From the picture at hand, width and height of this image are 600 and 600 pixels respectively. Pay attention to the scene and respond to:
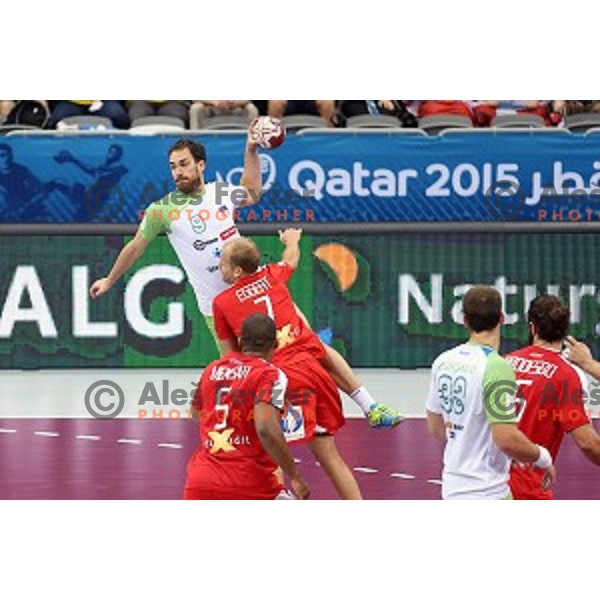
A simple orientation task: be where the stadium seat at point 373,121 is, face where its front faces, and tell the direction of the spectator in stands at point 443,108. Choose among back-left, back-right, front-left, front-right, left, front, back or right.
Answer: back-left

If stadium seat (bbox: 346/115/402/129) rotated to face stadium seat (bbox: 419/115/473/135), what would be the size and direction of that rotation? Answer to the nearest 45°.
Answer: approximately 90° to its left

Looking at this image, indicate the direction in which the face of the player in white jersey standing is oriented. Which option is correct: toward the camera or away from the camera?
away from the camera

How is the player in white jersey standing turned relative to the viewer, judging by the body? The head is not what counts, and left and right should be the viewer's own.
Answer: facing away from the viewer and to the right of the viewer

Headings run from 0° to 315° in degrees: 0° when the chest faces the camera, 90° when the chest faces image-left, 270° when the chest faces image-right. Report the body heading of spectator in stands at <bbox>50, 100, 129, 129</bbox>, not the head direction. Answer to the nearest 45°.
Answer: approximately 0°
